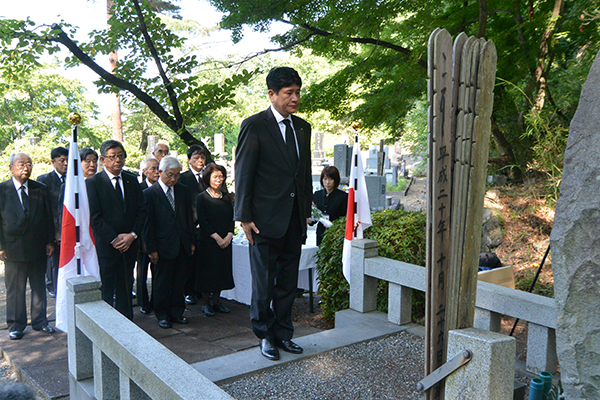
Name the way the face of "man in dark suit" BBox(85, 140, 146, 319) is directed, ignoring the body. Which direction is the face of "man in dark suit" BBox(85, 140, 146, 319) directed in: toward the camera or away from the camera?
toward the camera

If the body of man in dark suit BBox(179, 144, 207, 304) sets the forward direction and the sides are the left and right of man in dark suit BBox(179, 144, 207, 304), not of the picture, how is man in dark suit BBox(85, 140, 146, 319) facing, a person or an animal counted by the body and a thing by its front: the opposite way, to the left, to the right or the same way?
the same way

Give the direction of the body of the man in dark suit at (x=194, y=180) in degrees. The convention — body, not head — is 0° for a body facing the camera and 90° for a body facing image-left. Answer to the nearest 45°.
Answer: approximately 315°

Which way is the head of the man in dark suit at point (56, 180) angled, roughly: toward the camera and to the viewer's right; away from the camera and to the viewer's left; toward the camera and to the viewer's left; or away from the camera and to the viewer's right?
toward the camera and to the viewer's right

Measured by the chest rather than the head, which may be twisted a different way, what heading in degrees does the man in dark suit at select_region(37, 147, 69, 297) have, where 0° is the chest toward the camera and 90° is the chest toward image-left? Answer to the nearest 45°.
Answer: approximately 315°

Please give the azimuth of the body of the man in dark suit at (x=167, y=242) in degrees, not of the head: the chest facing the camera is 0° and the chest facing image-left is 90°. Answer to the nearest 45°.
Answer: approximately 315°

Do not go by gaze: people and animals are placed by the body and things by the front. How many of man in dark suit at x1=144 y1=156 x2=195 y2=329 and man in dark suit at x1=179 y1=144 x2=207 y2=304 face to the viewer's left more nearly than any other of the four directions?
0

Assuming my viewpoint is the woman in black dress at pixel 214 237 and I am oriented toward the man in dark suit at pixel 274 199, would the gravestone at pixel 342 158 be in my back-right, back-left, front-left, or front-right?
back-left

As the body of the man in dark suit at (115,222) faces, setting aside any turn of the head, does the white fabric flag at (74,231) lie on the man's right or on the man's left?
on the man's right

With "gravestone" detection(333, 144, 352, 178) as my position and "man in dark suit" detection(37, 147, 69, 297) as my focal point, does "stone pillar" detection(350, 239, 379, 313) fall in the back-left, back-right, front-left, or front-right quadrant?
front-left

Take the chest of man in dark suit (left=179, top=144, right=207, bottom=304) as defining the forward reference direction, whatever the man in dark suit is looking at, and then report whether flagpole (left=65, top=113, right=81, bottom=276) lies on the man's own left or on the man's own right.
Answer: on the man's own right

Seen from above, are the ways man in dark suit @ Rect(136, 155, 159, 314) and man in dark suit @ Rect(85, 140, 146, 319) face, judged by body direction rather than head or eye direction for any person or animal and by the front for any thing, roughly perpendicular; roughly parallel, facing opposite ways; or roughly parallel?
roughly parallel

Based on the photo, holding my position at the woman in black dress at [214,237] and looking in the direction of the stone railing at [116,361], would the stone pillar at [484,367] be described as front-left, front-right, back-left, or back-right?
front-left

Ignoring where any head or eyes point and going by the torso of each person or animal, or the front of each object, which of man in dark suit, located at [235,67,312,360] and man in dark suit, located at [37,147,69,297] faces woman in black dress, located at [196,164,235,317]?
man in dark suit, located at [37,147,69,297]

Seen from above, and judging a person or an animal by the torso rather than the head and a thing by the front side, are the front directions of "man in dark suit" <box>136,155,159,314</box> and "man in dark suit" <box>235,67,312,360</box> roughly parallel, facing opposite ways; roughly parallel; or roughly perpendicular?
roughly parallel

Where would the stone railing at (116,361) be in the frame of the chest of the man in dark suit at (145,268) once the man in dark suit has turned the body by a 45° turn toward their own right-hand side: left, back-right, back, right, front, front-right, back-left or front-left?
front
